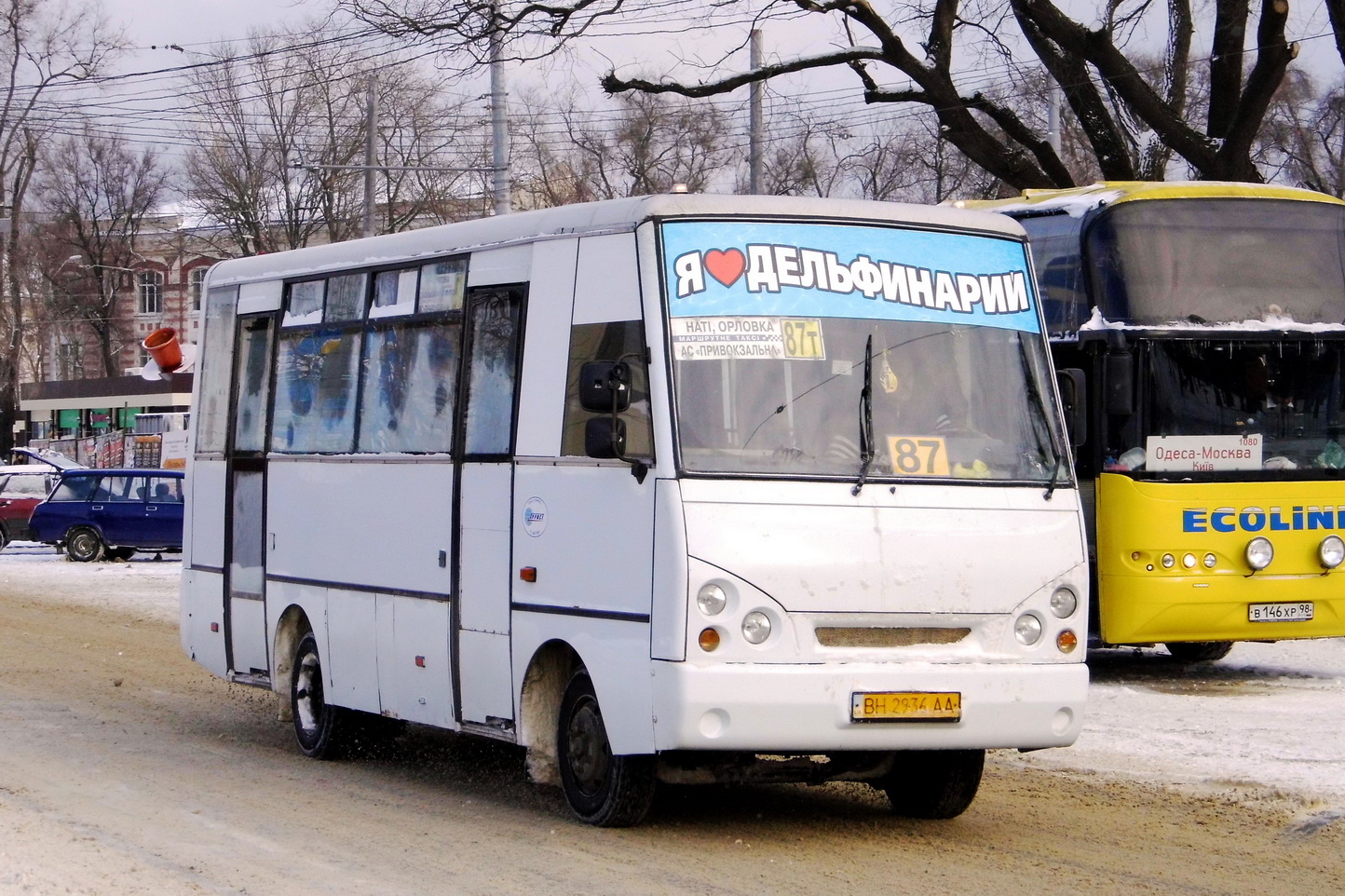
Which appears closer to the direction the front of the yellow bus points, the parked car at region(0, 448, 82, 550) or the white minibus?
the white minibus

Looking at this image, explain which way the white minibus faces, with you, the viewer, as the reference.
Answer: facing the viewer and to the right of the viewer

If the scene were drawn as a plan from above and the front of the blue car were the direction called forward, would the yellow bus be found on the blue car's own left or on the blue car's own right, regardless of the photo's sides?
on the blue car's own right

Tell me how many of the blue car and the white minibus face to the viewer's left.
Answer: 0

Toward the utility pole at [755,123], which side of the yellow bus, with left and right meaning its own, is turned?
back

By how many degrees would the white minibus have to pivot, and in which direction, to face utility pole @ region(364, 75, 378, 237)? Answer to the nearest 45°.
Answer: approximately 135° to its left

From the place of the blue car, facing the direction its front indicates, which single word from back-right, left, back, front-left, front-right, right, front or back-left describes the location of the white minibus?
right

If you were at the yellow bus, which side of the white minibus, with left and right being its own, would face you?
left

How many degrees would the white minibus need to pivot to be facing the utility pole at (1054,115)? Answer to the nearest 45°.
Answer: approximately 135° to its left

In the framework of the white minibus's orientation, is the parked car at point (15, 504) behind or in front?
behind
